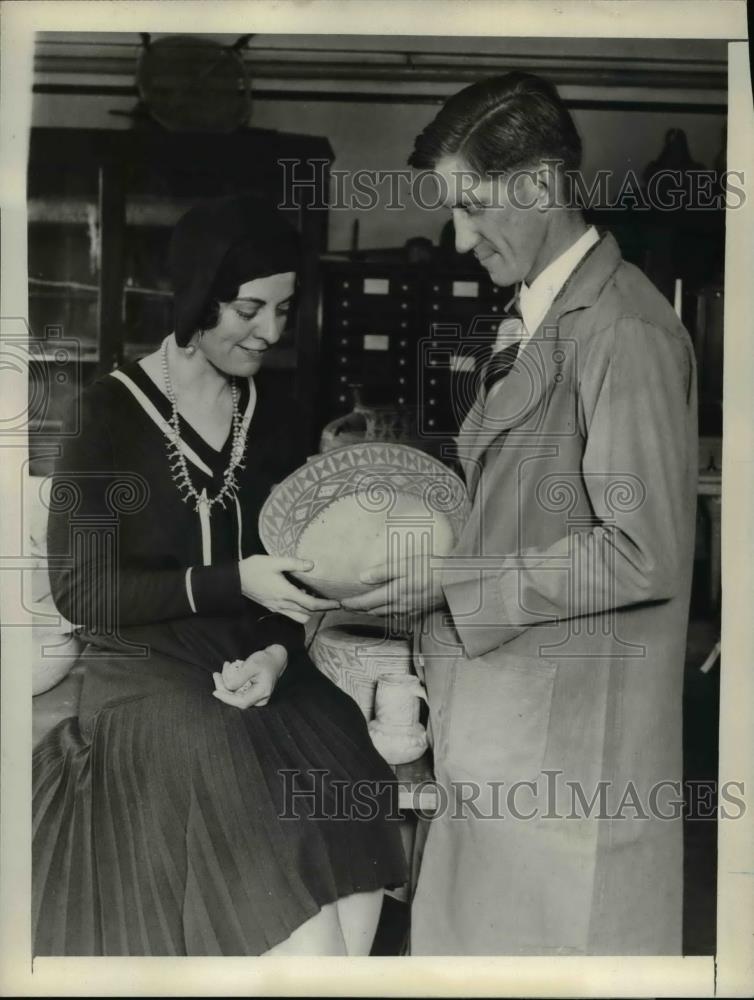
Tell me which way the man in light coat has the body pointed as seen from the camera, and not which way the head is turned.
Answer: to the viewer's left

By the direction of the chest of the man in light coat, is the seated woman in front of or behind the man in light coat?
in front

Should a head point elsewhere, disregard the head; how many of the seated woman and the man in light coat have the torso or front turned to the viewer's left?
1

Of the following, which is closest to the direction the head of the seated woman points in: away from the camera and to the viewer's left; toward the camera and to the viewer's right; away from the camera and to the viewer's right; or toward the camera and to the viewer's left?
toward the camera and to the viewer's right

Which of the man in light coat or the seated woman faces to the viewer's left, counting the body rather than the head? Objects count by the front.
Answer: the man in light coat

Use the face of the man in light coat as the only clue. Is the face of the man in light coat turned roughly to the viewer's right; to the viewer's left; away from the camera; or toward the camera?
to the viewer's left

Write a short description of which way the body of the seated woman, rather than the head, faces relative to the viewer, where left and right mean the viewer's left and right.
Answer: facing the viewer and to the right of the viewer

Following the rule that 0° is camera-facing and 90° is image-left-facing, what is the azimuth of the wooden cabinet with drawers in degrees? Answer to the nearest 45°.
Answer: approximately 0°

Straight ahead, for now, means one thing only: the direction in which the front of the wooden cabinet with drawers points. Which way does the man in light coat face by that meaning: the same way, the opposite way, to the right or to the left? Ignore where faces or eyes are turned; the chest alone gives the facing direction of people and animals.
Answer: to the right
